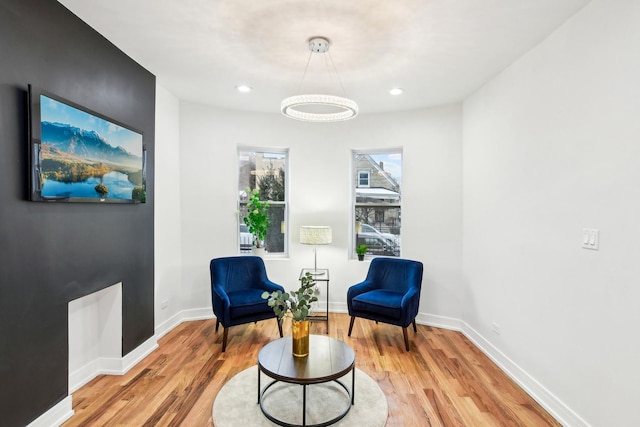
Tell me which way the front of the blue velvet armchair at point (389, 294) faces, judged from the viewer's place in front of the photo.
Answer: facing the viewer and to the left of the viewer

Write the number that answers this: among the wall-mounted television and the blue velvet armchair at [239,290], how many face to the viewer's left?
0

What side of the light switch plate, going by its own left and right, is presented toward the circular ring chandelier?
front

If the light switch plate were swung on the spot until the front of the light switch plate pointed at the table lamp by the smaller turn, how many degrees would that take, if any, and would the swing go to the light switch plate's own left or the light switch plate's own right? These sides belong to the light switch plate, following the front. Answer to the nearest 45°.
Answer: approximately 45° to the light switch plate's own right

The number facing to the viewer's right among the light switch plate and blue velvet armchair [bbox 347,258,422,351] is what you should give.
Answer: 0

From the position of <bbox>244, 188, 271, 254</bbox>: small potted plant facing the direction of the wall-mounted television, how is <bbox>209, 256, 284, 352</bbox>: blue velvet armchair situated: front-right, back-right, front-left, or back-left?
front-left

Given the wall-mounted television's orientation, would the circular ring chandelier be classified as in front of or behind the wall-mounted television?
in front

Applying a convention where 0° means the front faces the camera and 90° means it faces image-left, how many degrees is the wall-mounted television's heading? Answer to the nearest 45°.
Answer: approximately 315°

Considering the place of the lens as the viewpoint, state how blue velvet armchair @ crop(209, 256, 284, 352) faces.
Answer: facing the viewer and to the right of the viewer

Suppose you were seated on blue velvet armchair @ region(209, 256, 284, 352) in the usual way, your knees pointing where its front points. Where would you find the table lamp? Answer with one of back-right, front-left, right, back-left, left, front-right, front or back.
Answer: front-left

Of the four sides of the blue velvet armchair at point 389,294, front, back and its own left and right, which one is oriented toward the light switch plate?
left

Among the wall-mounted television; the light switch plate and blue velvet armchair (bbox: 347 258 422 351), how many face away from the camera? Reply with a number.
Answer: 0

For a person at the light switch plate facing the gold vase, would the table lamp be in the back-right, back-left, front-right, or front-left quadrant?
front-right
